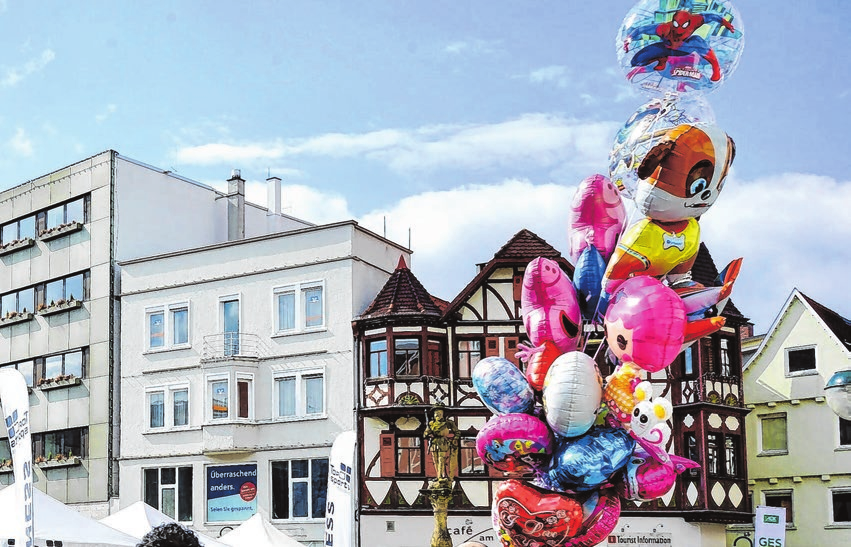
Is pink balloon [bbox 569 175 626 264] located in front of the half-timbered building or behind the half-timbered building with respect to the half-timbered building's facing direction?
in front

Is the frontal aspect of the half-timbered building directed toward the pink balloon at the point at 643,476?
yes

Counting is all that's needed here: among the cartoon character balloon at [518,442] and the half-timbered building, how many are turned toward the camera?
2

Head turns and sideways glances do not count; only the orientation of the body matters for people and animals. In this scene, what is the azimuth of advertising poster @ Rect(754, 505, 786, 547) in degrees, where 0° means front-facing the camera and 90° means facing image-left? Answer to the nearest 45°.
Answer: approximately 0°

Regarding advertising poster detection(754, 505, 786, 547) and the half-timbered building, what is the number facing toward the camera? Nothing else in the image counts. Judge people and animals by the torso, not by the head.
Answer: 2

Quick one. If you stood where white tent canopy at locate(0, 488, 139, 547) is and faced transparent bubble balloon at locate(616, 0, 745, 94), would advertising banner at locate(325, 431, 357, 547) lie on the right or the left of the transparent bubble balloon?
left

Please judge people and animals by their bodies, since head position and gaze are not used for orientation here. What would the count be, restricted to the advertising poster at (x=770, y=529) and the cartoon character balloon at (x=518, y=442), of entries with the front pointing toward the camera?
2

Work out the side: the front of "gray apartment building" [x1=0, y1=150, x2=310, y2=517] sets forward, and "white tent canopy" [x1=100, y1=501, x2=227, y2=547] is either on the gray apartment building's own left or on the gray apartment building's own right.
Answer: on the gray apartment building's own left
